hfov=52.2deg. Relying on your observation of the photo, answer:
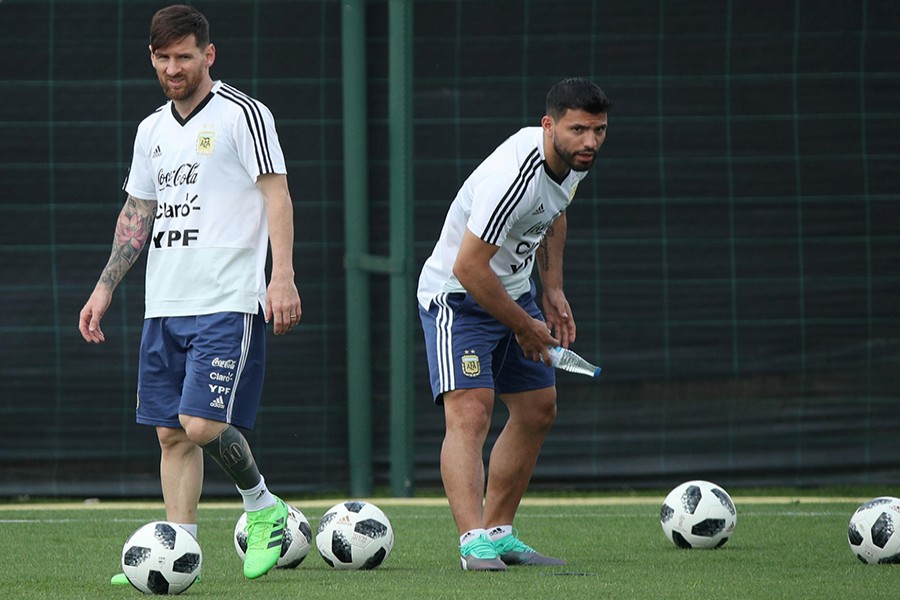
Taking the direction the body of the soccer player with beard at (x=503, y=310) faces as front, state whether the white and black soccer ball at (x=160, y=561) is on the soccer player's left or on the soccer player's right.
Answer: on the soccer player's right

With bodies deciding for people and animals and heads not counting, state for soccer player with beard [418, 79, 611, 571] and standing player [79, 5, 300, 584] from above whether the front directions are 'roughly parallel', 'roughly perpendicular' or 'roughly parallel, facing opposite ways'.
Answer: roughly perpendicular

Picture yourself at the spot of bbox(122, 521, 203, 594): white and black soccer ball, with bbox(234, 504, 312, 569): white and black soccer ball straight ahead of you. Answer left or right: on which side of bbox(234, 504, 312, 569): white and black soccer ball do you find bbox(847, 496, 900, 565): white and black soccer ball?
right

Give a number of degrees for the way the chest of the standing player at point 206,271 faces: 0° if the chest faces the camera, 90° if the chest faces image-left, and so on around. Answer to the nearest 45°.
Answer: approximately 45°

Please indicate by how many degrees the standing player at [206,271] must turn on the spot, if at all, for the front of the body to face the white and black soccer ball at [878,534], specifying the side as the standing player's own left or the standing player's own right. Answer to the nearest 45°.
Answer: approximately 135° to the standing player's own left

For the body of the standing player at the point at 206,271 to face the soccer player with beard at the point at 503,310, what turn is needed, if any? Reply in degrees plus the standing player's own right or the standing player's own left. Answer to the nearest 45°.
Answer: approximately 135° to the standing player's own left
